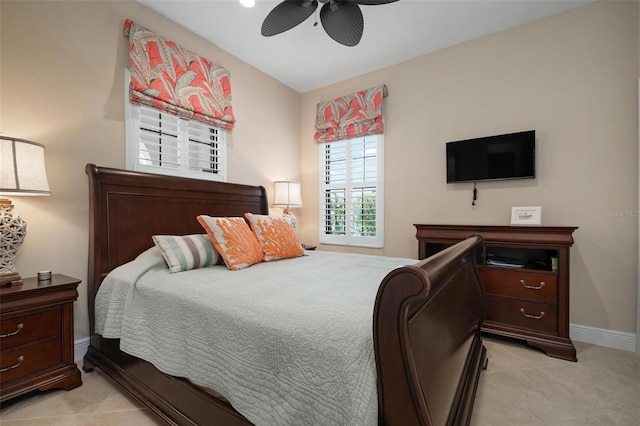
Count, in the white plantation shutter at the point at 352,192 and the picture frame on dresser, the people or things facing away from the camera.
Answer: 0

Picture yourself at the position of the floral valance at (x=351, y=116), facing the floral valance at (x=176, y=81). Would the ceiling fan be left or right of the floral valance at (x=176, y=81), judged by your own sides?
left

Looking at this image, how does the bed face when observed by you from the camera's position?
facing the viewer and to the right of the viewer

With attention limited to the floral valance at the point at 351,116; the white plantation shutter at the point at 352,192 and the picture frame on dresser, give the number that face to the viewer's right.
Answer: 0

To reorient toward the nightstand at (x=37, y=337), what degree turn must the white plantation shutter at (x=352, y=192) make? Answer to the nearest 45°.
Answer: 0° — it already faces it

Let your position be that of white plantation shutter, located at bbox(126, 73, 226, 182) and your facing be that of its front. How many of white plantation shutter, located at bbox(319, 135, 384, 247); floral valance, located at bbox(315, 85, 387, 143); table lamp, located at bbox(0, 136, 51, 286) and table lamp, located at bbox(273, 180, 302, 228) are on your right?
1

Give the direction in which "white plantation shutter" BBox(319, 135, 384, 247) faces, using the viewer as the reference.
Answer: facing the viewer and to the left of the viewer

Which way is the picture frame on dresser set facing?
toward the camera

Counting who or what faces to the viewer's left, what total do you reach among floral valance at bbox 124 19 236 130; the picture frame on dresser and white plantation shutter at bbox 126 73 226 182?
0

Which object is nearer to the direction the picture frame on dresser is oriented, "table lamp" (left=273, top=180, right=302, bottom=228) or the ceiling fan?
the ceiling fan

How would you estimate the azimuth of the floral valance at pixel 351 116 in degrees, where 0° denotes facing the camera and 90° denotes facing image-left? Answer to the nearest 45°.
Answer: approximately 45°

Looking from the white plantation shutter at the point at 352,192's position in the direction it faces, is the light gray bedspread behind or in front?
in front

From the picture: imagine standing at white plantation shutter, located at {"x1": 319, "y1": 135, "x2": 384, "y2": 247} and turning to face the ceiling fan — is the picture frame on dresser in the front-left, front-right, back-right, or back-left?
front-left

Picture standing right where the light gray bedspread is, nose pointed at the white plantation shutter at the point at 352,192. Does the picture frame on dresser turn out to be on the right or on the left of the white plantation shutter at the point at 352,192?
right

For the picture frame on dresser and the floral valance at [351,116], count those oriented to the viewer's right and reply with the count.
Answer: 0
